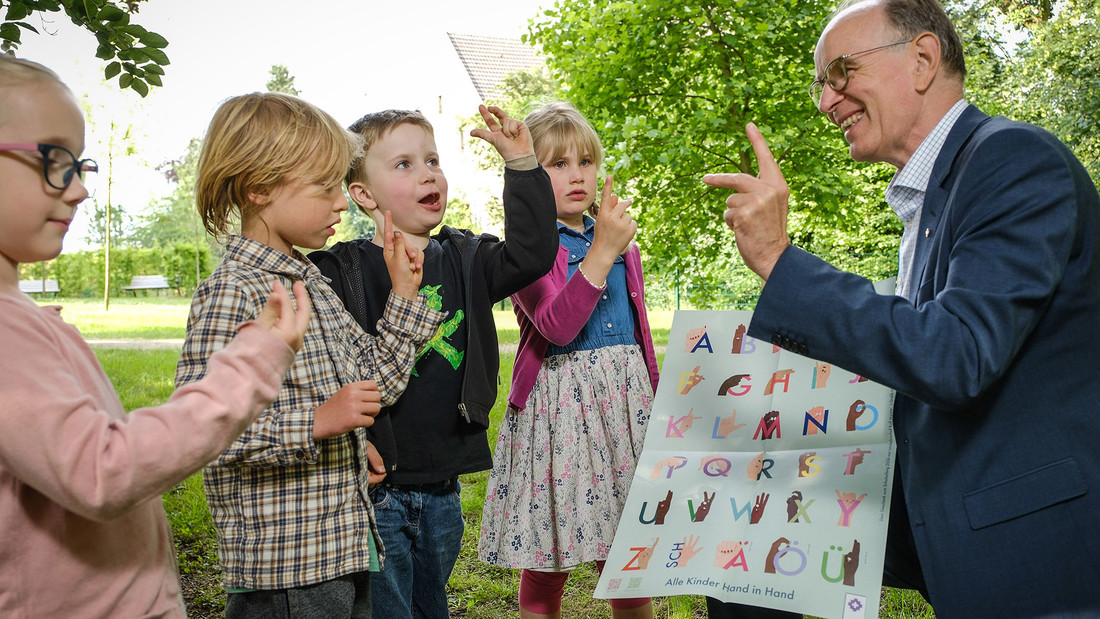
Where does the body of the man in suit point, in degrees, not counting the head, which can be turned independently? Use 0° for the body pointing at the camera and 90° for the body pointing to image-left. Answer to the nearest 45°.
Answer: approximately 90°

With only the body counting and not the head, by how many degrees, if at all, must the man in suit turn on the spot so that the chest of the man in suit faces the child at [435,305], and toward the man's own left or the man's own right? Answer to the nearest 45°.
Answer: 0° — they already face them

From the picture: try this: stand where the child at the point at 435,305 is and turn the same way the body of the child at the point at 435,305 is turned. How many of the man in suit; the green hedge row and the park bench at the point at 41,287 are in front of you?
1

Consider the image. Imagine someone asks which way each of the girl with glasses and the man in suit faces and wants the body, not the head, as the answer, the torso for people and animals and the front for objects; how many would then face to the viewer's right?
1

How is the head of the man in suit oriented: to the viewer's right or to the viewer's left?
to the viewer's left

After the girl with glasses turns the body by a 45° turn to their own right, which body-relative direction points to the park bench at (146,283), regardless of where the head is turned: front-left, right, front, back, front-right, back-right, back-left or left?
back-left

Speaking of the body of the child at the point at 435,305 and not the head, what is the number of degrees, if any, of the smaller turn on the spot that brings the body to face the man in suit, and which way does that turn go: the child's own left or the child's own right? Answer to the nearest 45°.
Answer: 0° — they already face them

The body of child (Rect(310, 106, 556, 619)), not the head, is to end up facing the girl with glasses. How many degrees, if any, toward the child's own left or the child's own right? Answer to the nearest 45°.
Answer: approximately 90° to the child's own right

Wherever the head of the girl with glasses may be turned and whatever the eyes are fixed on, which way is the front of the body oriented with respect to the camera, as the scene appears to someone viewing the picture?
to the viewer's right

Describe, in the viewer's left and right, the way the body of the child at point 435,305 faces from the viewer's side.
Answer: facing the viewer and to the right of the viewer

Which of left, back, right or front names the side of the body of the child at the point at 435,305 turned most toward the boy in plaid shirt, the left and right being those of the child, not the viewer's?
right

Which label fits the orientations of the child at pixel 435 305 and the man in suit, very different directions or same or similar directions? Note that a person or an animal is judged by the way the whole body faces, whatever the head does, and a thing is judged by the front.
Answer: very different directions

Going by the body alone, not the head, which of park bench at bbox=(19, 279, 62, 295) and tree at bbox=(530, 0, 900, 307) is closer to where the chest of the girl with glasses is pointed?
the tree

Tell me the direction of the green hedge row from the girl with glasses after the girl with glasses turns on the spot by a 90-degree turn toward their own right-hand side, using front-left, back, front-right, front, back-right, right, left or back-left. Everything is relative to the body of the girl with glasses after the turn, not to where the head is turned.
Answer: back

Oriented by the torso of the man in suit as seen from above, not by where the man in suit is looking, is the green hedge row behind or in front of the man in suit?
in front

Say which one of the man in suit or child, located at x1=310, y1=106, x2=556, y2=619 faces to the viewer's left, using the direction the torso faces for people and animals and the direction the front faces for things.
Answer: the man in suit

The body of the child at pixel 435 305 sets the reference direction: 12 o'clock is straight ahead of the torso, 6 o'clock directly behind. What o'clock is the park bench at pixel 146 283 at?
The park bench is roughly at 7 o'clock from the child.

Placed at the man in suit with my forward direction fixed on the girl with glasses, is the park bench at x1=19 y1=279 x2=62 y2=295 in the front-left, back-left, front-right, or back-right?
front-right

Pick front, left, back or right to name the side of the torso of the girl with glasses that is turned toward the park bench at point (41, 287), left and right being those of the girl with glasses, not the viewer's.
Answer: left

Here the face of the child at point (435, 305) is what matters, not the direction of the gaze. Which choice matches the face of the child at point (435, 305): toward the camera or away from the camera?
toward the camera
